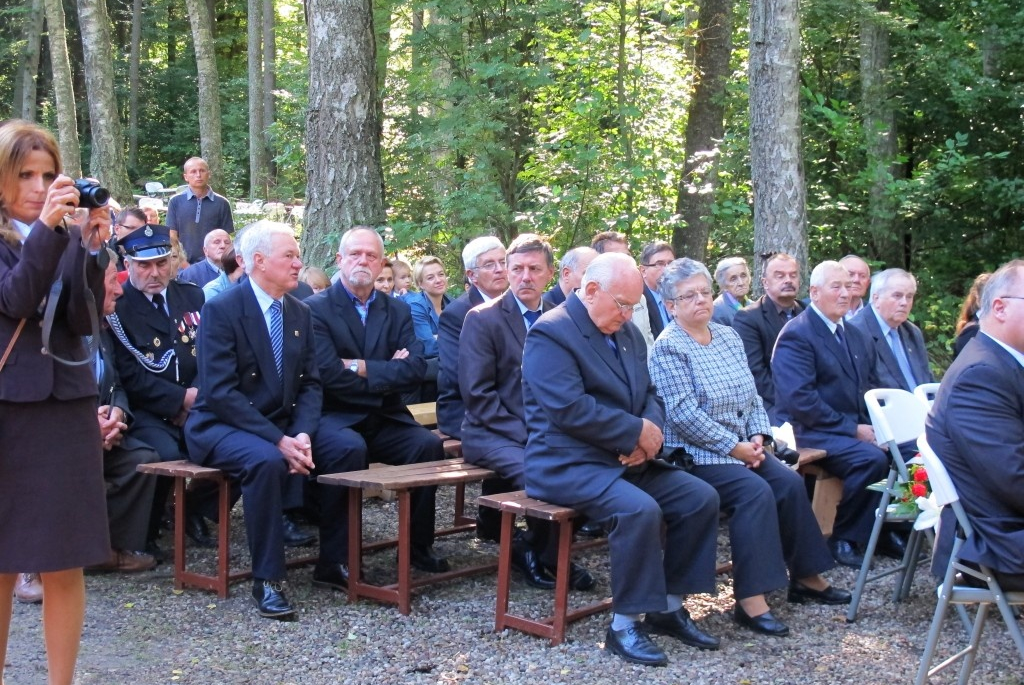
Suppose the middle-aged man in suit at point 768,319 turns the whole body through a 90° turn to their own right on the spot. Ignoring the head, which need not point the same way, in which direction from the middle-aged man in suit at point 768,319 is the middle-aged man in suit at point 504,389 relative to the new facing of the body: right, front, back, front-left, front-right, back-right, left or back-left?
front

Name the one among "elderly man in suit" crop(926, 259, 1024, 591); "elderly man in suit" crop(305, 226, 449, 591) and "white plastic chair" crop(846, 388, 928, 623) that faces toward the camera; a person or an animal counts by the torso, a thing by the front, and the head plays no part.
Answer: "elderly man in suit" crop(305, 226, 449, 591)

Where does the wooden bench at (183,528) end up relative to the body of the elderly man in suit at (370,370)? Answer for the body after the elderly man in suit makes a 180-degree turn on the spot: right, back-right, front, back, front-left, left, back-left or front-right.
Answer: back-left

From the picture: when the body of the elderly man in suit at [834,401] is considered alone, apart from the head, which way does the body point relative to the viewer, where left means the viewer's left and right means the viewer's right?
facing the viewer and to the right of the viewer

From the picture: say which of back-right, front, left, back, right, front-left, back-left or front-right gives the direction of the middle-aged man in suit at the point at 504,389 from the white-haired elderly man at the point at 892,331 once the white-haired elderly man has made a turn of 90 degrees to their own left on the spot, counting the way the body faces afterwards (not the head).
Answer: back

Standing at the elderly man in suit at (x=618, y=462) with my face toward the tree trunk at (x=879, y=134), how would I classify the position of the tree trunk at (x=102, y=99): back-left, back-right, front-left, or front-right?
front-left

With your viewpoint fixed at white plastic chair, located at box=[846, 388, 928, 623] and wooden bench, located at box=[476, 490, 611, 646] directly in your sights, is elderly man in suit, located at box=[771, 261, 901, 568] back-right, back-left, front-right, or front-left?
back-right
